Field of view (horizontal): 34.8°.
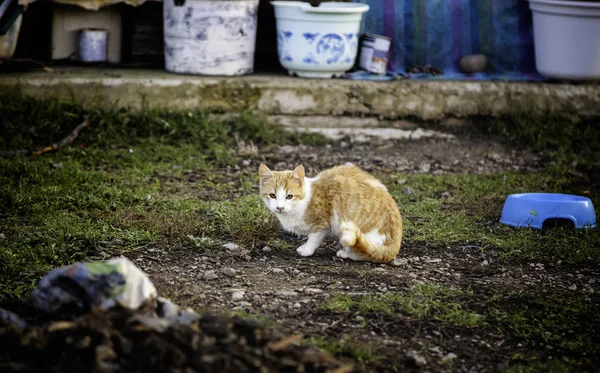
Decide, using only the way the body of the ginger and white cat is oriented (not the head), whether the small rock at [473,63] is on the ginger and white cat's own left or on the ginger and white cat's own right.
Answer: on the ginger and white cat's own right

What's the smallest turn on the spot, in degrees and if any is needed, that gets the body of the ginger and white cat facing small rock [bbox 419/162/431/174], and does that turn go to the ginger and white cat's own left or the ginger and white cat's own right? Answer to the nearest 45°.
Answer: approximately 90° to the ginger and white cat's own right

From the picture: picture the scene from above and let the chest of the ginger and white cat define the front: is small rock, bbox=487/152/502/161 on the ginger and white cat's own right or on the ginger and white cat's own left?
on the ginger and white cat's own right

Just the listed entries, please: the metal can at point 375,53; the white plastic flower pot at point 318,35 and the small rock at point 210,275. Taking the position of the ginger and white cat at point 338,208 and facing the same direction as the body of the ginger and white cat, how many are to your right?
2

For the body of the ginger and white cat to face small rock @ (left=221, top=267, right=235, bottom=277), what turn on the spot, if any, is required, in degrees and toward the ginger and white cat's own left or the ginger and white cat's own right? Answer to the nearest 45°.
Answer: approximately 45° to the ginger and white cat's own left

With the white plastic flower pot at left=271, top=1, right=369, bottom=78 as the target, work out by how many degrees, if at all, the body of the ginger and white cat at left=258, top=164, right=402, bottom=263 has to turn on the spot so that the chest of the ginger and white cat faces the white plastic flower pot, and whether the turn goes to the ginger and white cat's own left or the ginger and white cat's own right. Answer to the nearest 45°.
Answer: approximately 90° to the ginger and white cat's own right

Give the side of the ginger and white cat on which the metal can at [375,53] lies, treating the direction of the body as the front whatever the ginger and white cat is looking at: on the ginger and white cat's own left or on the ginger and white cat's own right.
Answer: on the ginger and white cat's own right

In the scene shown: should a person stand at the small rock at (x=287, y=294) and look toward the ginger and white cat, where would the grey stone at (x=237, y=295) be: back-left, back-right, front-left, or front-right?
back-left

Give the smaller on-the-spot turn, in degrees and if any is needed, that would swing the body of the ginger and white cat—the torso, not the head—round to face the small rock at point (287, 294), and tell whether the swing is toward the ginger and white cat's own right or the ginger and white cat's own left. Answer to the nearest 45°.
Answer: approximately 90° to the ginger and white cat's own left

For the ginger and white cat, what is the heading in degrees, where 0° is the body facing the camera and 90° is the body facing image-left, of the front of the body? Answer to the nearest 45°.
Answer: approximately 90°

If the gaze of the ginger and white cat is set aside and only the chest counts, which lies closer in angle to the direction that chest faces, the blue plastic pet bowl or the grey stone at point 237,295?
the grey stone

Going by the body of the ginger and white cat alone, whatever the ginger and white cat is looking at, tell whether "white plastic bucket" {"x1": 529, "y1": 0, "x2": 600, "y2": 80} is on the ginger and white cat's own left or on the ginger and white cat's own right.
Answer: on the ginger and white cat's own right

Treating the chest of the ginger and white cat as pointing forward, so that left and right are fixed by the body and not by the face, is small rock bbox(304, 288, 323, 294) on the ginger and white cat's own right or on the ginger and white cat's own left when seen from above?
on the ginger and white cat's own left
